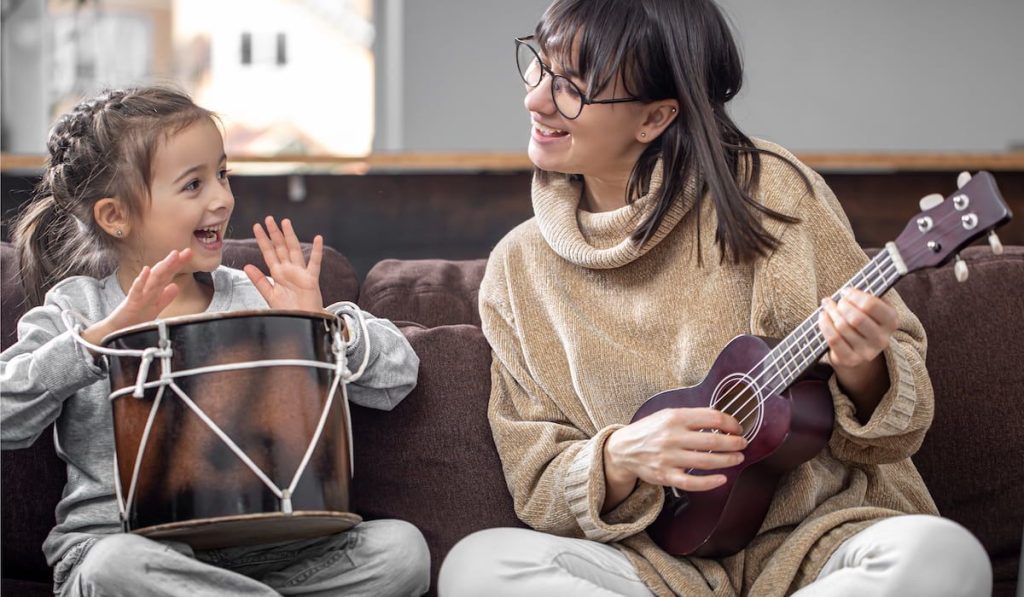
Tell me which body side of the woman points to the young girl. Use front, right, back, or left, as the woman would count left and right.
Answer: right

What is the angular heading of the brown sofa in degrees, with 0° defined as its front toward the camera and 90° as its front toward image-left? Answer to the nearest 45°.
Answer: approximately 0°

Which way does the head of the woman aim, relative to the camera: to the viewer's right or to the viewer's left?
to the viewer's left
